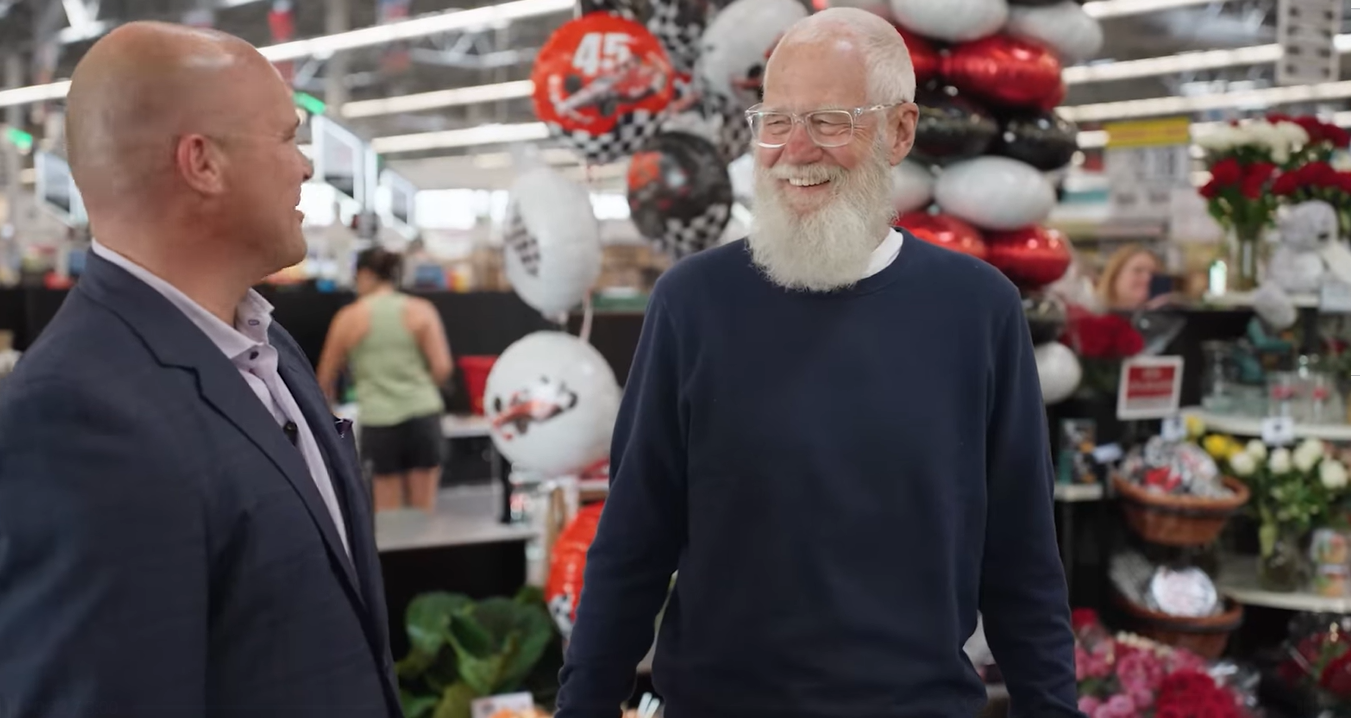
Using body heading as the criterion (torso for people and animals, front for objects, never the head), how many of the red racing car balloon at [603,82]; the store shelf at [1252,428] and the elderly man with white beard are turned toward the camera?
3

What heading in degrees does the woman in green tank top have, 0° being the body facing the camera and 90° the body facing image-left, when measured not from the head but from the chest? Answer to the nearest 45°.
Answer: approximately 180°

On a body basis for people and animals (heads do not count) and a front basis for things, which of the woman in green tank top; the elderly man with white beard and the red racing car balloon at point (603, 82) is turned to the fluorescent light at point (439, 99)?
the woman in green tank top

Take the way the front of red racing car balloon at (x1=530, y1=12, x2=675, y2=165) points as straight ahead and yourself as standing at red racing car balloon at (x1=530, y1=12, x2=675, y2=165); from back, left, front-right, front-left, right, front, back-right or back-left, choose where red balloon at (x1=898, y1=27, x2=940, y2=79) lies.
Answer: left

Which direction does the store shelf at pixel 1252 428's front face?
toward the camera

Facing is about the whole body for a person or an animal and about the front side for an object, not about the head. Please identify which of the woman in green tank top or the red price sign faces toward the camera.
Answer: the red price sign

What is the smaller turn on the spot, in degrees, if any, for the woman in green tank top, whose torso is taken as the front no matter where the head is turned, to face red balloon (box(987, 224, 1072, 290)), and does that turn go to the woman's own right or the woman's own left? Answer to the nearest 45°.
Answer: approximately 135° to the woman's own right

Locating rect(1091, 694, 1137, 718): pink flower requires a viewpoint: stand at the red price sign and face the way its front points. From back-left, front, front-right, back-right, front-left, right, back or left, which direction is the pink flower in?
front

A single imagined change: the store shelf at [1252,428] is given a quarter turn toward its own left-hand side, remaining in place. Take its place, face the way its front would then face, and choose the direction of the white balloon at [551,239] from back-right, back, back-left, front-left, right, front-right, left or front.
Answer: back-right

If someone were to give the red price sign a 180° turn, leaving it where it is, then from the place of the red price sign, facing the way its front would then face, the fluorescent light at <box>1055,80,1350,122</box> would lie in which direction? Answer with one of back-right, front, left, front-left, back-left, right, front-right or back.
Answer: front

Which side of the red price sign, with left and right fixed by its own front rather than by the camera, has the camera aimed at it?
front

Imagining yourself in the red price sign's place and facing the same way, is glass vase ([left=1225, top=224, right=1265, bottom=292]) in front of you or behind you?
behind

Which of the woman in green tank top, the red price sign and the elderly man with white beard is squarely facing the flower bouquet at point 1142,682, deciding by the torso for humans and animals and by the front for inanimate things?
the red price sign

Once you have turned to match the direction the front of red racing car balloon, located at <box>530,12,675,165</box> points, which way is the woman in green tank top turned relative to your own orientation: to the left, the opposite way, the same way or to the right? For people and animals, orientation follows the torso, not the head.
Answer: the opposite way

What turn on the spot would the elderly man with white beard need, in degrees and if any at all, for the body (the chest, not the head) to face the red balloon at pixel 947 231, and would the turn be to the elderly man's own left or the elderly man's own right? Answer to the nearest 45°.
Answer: approximately 180°

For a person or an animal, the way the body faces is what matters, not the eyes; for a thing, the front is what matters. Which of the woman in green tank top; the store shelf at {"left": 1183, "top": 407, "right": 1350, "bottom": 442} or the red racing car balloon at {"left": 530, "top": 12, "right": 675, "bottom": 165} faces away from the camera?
the woman in green tank top
